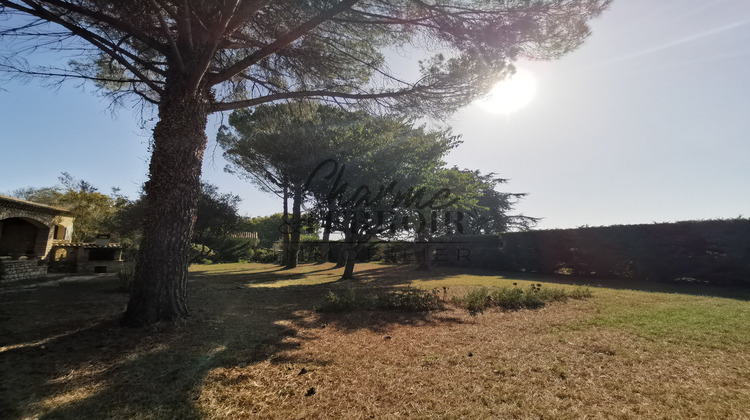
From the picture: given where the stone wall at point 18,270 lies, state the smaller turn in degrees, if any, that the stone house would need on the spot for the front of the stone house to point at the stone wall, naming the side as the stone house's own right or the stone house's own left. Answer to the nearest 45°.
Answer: approximately 45° to the stone house's own right

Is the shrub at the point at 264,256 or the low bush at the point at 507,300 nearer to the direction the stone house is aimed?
the low bush

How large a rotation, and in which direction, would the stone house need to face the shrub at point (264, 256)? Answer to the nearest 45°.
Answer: approximately 45° to its left

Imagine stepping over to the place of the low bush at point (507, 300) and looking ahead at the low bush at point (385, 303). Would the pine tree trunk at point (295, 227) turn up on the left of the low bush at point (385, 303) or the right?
right

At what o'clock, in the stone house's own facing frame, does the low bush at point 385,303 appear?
The low bush is roughly at 1 o'clock from the stone house.
